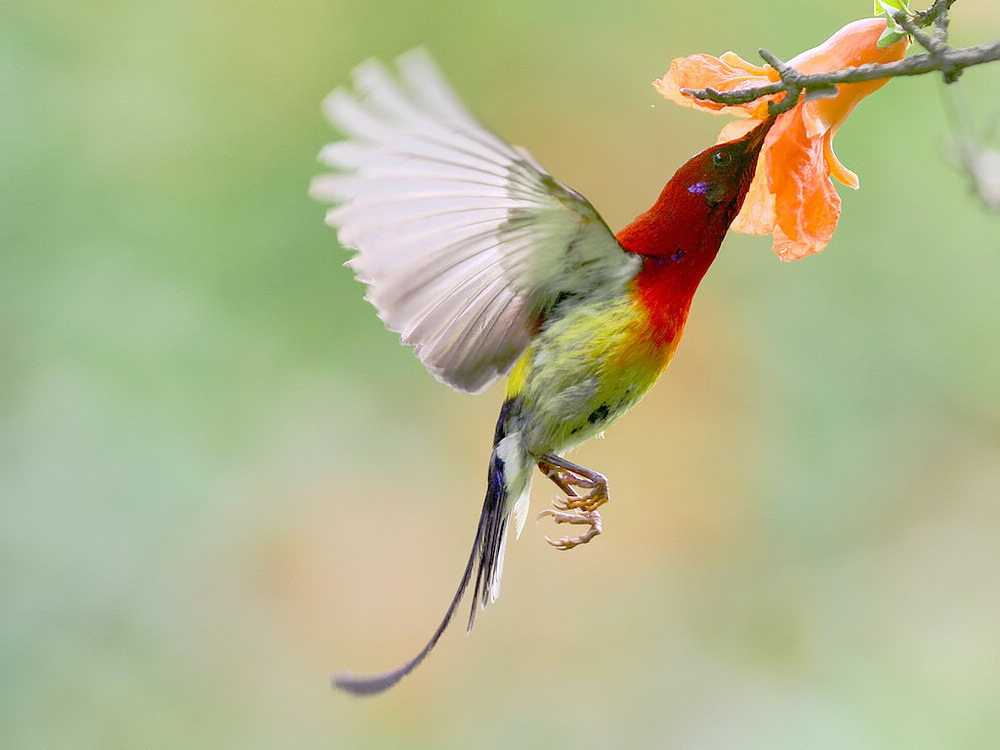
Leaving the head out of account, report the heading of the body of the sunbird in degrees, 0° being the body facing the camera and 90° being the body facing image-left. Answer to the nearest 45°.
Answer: approximately 270°
